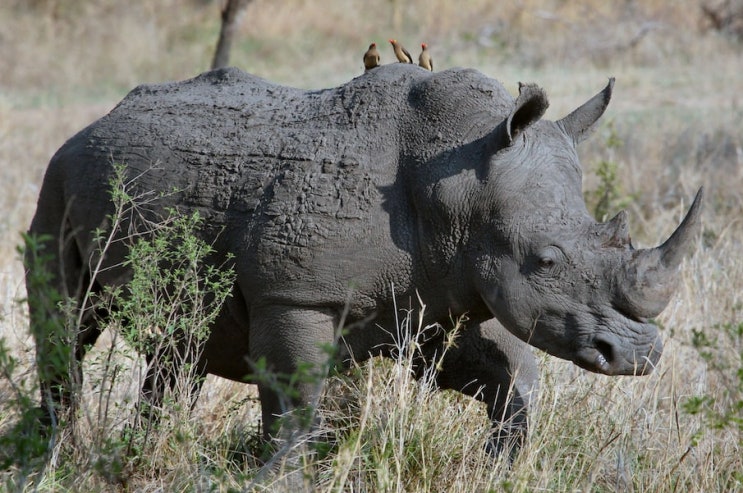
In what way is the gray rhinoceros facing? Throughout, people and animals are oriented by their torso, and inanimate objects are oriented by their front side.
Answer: to the viewer's right

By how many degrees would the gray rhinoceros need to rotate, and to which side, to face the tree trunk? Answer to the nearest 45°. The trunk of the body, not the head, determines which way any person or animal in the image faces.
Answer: approximately 90° to its left
